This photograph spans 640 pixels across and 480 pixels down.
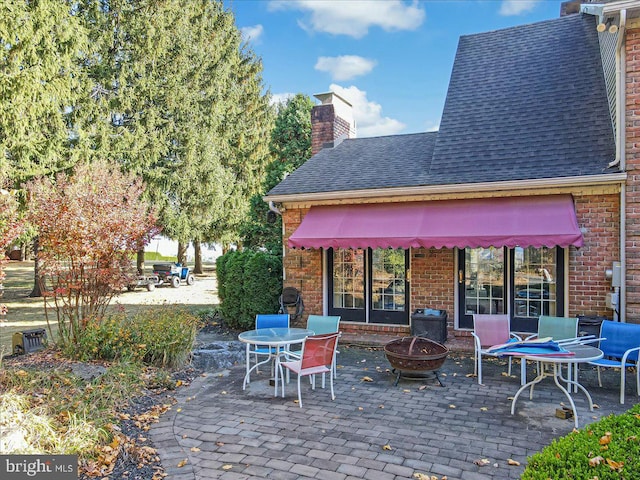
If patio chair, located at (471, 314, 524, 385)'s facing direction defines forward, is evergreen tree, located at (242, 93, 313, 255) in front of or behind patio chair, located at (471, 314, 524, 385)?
behind

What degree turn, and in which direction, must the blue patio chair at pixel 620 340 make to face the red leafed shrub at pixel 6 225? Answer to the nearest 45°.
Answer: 0° — it already faces it

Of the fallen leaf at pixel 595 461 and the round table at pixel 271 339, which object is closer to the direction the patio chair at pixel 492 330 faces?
the fallen leaf

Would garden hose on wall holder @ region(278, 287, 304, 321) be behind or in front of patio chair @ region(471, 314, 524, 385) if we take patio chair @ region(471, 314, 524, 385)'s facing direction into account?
behind

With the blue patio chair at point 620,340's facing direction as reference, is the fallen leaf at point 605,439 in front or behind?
in front

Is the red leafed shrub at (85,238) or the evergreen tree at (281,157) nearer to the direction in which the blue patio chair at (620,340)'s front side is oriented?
the red leafed shrub

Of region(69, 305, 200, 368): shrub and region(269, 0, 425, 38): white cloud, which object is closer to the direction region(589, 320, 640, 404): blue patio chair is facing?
the shrub

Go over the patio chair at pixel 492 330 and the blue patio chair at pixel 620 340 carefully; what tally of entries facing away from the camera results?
0

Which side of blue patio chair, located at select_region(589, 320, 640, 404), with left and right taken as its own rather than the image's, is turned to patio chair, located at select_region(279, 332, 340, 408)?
front

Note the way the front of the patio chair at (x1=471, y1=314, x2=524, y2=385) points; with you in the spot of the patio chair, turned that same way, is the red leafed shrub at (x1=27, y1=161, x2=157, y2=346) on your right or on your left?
on your right

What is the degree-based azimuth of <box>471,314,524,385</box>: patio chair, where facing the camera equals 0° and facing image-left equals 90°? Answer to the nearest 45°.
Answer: approximately 315°
